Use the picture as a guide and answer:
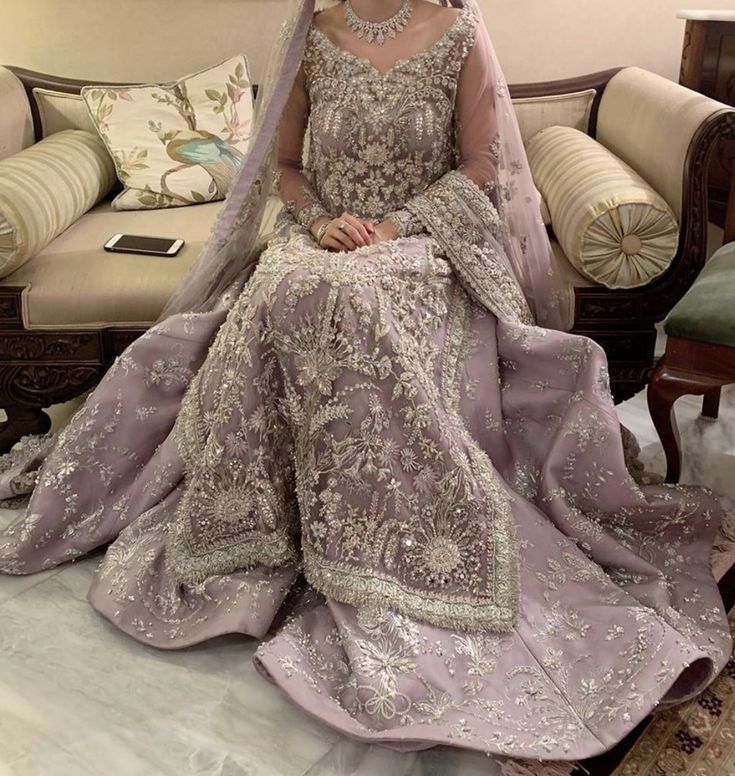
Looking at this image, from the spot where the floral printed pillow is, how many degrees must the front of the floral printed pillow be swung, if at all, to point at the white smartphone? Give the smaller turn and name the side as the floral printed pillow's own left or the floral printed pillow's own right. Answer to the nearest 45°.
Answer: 0° — it already faces it

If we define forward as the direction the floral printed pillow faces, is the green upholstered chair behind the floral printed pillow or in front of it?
in front

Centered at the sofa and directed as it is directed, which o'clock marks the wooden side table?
The wooden side table is roughly at 8 o'clock from the sofa.

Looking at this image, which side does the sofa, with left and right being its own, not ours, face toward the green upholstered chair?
left

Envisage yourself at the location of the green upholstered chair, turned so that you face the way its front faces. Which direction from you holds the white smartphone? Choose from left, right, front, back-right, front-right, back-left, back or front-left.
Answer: front-right

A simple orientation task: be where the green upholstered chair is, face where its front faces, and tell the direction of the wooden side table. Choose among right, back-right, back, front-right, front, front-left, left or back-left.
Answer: back-right

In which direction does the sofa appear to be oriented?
toward the camera

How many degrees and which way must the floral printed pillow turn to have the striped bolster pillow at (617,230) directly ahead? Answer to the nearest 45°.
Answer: approximately 45° to its left

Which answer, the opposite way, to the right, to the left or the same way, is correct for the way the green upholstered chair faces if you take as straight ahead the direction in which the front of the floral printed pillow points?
to the right

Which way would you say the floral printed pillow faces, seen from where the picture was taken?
facing the viewer

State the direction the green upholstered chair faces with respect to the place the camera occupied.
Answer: facing the viewer and to the left of the viewer

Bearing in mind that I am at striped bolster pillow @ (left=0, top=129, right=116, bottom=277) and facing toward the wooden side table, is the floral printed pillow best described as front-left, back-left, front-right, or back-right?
front-left

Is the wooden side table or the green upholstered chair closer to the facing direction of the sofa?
the green upholstered chair
